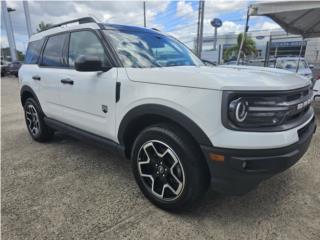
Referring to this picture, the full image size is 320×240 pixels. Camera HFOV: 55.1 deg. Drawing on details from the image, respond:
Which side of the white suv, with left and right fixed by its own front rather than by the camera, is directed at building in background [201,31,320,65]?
left

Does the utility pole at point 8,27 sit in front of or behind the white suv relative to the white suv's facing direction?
behind

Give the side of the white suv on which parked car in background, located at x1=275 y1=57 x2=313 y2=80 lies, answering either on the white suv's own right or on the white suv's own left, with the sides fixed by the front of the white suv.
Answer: on the white suv's own left

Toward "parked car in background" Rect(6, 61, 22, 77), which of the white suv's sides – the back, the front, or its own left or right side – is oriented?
back

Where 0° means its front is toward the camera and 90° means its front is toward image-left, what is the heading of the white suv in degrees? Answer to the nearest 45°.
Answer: approximately 315°
